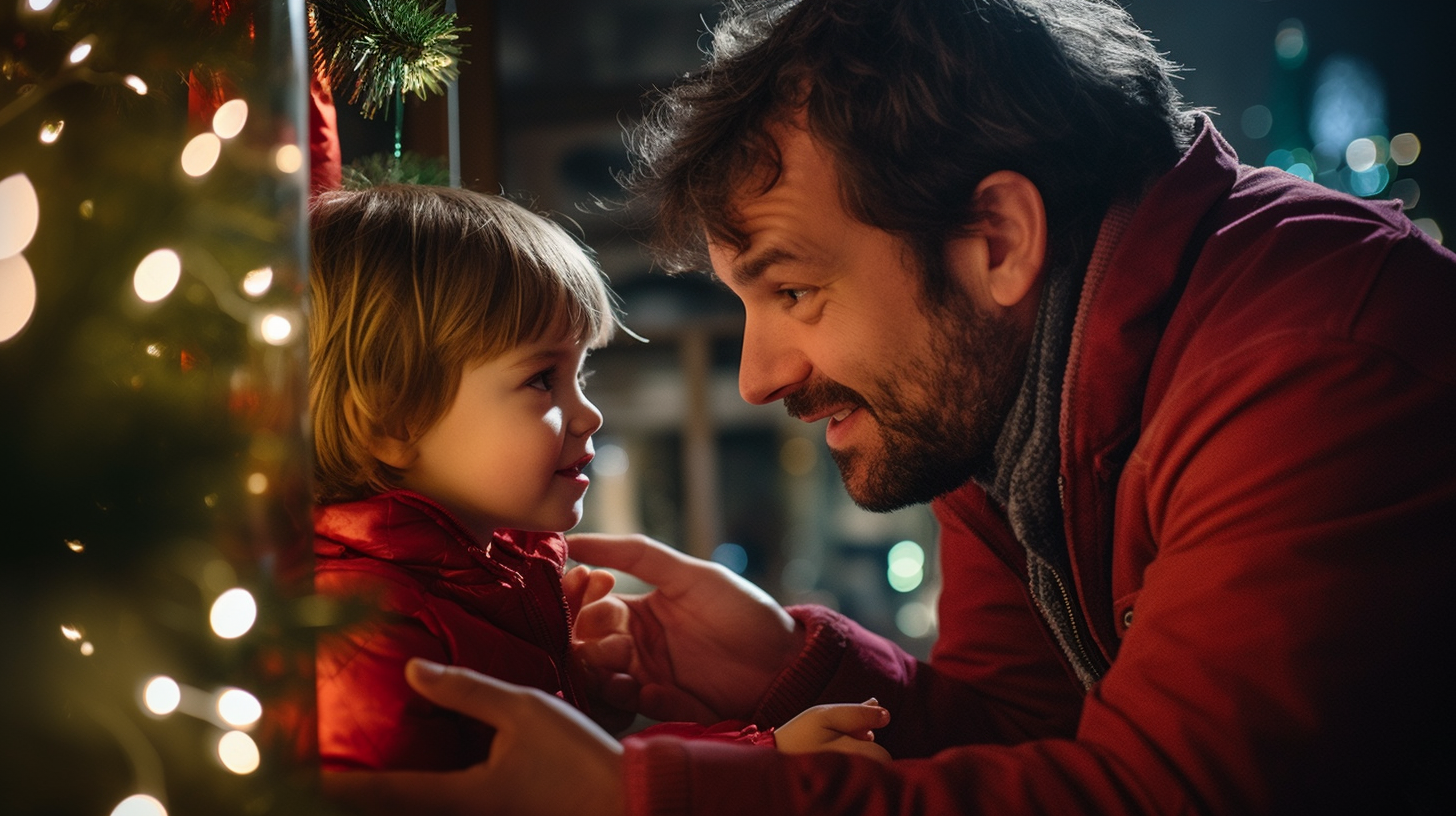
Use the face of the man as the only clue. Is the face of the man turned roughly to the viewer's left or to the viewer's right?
to the viewer's left

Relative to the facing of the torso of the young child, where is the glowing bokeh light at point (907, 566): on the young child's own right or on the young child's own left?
on the young child's own left

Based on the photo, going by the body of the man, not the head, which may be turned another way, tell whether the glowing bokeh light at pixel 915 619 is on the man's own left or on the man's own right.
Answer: on the man's own right

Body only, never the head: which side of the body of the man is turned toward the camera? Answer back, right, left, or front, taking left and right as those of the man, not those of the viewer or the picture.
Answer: left

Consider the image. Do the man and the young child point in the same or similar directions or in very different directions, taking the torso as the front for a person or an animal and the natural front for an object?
very different directions

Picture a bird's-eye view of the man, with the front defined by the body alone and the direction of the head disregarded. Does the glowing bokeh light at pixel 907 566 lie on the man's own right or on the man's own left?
on the man's own right

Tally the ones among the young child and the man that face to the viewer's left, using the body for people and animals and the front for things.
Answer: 1

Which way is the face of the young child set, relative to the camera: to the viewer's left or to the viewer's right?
to the viewer's right

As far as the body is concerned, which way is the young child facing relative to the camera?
to the viewer's right
